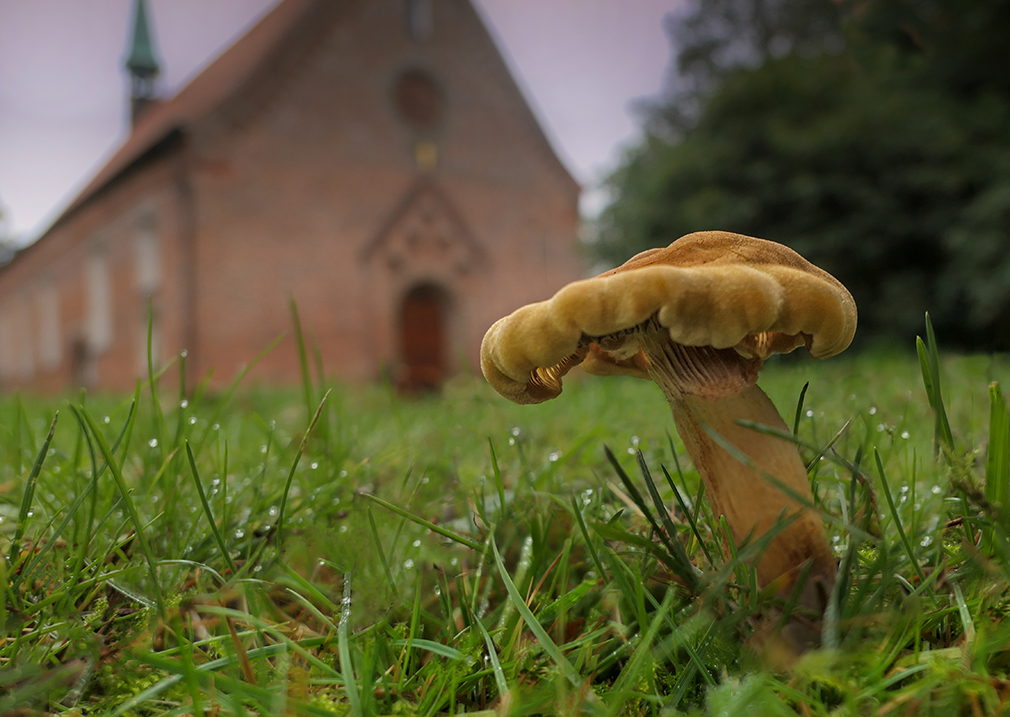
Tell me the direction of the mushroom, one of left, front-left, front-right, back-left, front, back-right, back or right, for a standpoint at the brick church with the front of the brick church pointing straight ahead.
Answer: front-right

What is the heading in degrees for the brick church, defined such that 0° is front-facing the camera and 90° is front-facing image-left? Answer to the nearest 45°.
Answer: approximately 315°
